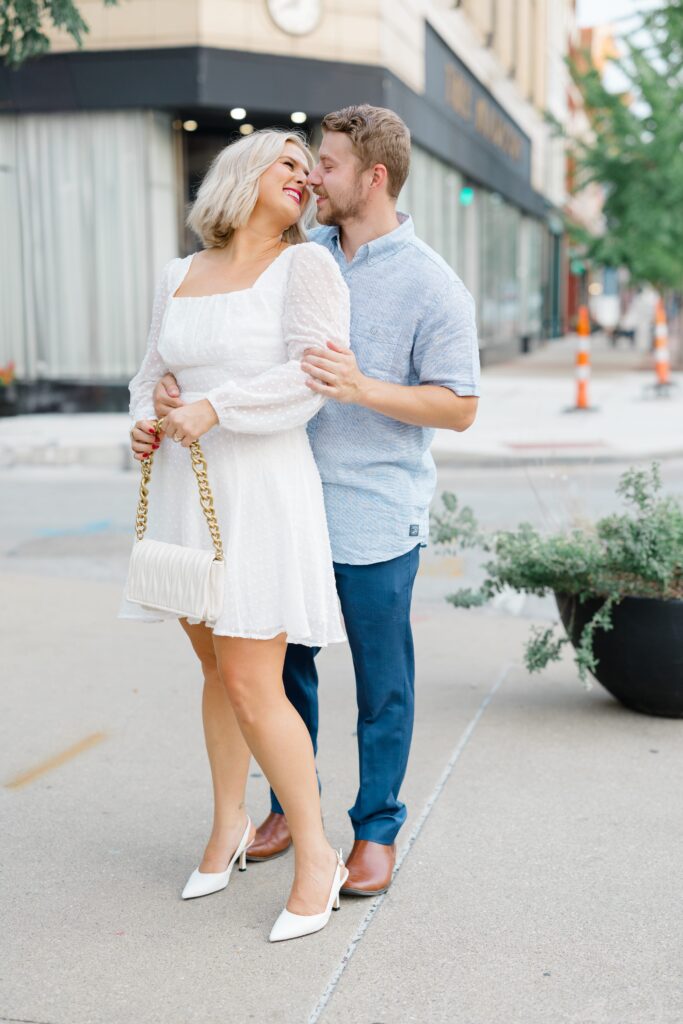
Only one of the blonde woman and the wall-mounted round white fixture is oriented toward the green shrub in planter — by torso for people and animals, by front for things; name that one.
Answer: the wall-mounted round white fixture

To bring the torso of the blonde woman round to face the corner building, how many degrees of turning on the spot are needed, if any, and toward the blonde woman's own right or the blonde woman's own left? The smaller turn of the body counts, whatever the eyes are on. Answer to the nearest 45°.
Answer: approximately 135° to the blonde woman's own right

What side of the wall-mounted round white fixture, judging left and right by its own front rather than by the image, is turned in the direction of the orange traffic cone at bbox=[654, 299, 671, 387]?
left

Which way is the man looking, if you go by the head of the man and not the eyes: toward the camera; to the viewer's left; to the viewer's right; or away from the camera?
to the viewer's left

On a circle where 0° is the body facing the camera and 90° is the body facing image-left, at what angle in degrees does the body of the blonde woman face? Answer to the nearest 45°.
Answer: approximately 45°

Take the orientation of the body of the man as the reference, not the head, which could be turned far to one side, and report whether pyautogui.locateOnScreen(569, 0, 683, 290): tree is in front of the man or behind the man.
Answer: behind

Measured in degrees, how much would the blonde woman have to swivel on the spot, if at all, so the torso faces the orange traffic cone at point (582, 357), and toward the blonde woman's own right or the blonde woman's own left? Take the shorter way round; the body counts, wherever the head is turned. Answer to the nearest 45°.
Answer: approximately 135° to the blonde woman's own right

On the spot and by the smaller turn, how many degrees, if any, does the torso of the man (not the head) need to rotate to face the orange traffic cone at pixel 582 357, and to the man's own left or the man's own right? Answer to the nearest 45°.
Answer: approximately 135° to the man's own right

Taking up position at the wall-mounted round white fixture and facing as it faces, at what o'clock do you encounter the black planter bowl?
The black planter bowl is roughly at 12 o'clock from the wall-mounted round white fixture.
